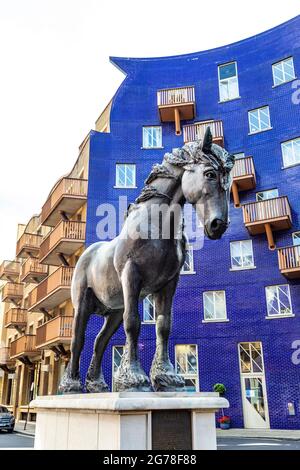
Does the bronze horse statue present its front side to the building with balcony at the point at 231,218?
no

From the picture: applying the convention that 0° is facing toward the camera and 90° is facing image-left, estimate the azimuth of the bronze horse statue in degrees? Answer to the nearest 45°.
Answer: approximately 315°

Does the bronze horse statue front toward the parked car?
no

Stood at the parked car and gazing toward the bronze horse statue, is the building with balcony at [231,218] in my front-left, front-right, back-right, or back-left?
front-left

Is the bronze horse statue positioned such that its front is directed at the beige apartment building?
no
